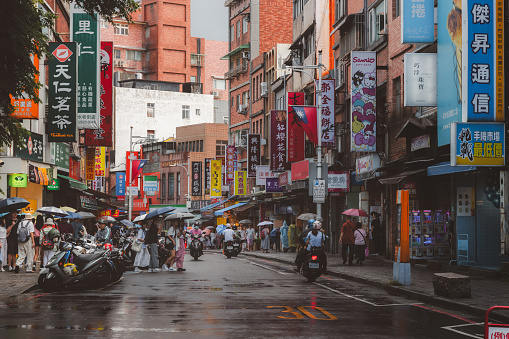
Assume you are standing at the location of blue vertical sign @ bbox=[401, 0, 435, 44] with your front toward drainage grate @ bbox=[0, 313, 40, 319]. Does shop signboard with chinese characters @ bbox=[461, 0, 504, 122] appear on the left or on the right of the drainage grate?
left

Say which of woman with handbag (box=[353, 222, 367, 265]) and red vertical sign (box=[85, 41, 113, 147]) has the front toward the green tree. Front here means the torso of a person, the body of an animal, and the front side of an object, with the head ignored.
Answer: the red vertical sign

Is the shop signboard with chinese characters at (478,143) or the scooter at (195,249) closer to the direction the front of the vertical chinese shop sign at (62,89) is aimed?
the shop signboard with chinese characters

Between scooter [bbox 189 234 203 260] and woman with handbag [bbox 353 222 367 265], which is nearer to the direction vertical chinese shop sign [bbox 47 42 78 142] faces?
the woman with handbag

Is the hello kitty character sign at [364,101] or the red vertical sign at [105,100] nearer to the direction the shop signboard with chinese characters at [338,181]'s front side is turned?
the hello kitty character sign

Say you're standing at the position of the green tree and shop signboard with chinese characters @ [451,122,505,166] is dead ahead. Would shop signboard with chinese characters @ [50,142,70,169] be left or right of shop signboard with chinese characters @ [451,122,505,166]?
left

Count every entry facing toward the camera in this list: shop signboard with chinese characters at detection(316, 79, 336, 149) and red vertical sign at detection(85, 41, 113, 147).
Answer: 2

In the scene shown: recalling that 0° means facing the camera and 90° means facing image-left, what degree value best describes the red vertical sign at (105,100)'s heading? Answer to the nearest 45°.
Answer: approximately 0°
